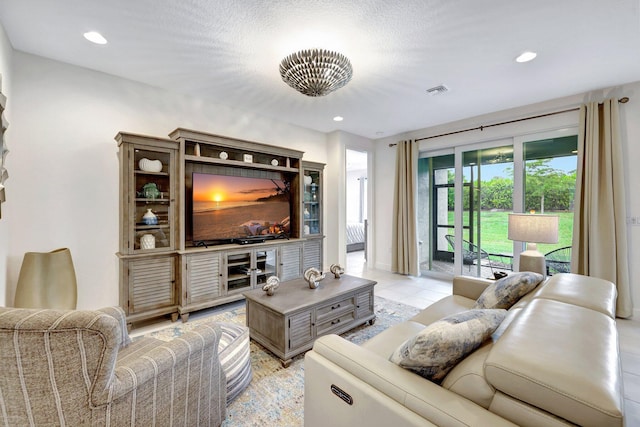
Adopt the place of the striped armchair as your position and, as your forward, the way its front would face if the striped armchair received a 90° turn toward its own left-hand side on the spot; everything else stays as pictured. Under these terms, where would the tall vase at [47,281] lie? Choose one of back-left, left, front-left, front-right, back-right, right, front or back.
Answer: front-right

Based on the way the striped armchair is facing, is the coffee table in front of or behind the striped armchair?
in front

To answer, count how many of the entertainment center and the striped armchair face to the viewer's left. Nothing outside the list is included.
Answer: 0

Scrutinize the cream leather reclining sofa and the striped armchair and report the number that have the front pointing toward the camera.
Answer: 0

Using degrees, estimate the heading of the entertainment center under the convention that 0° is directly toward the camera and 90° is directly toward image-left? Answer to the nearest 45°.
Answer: approximately 315°

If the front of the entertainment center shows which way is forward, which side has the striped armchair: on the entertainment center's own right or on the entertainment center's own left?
on the entertainment center's own right

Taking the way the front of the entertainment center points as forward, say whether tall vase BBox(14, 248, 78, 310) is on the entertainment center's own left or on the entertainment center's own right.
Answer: on the entertainment center's own right

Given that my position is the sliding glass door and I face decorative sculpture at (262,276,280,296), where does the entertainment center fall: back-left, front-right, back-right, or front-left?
front-right

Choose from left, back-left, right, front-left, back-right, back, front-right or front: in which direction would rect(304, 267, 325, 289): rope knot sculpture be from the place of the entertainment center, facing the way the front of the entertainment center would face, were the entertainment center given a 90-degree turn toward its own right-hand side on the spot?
left

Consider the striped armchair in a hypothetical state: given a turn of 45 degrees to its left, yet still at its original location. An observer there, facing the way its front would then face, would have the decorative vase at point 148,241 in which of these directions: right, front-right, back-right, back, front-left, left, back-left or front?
front

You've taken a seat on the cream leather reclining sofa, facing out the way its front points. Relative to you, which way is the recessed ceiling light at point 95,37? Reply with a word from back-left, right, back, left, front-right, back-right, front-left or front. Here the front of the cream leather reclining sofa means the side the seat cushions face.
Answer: front-left

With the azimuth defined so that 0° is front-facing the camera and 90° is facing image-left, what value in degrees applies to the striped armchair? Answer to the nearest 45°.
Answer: approximately 225°

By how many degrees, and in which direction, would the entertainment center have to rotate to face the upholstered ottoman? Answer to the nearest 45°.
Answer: approximately 45° to its right

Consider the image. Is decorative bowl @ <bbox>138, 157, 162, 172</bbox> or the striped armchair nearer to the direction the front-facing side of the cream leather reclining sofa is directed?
the decorative bowl
